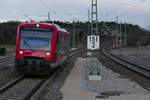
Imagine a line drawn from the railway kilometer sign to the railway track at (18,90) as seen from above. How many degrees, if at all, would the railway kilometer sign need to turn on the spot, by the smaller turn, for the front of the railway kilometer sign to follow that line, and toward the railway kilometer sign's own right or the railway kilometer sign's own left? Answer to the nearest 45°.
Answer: approximately 45° to the railway kilometer sign's own right

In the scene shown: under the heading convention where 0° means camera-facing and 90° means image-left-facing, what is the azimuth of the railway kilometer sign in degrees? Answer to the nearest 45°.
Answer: approximately 0°

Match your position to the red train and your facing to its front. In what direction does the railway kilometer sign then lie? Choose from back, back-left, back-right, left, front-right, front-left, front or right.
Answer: back-left

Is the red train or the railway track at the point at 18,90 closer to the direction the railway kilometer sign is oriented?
the railway track

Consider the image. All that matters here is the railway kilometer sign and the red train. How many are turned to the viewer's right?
0

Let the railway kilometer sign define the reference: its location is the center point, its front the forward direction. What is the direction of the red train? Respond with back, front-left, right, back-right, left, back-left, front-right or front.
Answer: right
